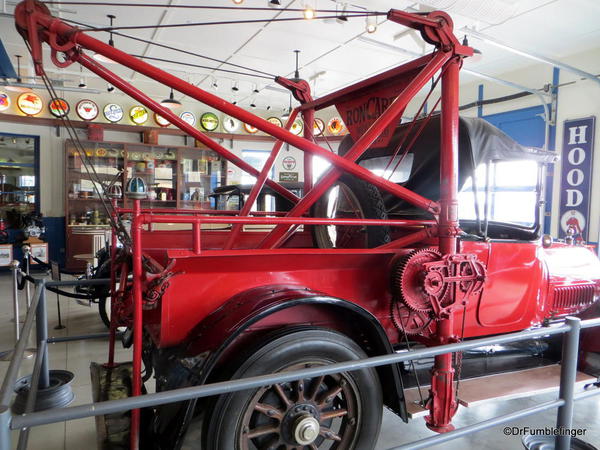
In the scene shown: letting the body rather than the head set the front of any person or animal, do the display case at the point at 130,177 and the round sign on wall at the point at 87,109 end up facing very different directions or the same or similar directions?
same or similar directions

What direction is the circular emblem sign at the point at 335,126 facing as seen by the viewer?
toward the camera

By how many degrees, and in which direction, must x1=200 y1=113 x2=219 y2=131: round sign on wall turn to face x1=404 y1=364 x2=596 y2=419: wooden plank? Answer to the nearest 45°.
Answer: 0° — it already faces it

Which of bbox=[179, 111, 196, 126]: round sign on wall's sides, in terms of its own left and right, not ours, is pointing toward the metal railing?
front

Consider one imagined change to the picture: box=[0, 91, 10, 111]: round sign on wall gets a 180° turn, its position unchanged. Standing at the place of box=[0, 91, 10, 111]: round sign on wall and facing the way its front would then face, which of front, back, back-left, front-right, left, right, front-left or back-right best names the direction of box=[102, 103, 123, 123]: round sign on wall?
right

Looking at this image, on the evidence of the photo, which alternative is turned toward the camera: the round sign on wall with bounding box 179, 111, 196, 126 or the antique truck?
the round sign on wall

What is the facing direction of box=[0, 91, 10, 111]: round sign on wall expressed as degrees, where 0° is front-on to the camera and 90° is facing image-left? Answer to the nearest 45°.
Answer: approximately 0°

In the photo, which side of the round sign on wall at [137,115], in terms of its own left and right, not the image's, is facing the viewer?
front

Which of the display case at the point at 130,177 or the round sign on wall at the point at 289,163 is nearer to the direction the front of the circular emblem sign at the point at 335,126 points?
the display case

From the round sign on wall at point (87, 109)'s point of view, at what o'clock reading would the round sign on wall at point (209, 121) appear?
the round sign on wall at point (209, 121) is roughly at 9 o'clock from the round sign on wall at point (87, 109).

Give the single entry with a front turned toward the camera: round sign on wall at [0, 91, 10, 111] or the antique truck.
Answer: the round sign on wall

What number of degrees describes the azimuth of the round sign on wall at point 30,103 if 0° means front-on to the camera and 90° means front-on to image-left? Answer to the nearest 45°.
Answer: approximately 0°

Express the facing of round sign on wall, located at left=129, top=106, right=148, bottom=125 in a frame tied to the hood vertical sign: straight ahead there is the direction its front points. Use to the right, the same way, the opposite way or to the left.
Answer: to the left

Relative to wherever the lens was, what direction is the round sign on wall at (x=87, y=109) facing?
facing the viewer

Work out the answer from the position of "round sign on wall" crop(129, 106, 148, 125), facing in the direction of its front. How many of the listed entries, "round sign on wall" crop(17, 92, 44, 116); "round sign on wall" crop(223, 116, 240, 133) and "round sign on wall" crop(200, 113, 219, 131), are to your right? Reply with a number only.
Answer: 1

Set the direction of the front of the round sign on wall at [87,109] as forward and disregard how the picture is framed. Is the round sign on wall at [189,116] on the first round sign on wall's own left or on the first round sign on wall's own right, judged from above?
on the first round sign on wall's own left
